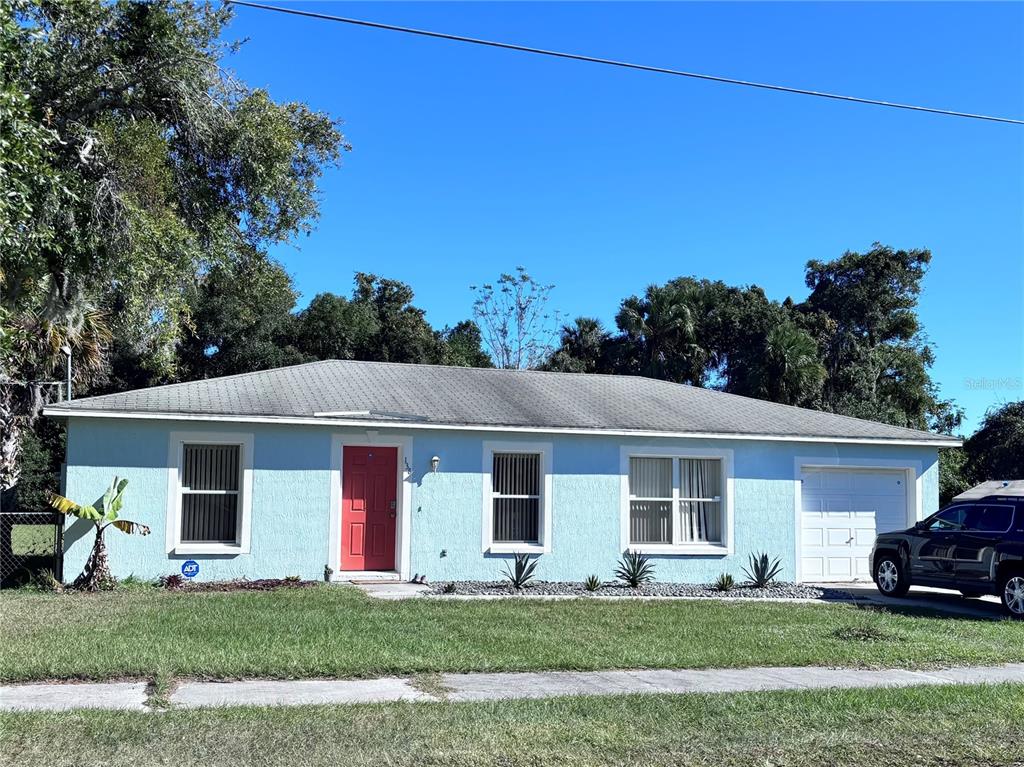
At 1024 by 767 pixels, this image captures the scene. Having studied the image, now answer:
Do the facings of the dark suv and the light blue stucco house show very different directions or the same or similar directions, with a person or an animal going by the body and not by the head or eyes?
very different directions

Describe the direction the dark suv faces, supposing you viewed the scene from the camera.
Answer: facing away from the viewer and to the left of the viewer

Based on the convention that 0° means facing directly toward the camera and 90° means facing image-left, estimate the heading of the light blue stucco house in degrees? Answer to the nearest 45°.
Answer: approximately 0°

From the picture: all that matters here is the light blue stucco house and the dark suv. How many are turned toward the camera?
1

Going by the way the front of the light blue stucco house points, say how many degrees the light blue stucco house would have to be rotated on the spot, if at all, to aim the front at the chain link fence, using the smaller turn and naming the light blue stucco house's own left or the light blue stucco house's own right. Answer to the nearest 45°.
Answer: approximately 90° to the light blue stucco house's own right

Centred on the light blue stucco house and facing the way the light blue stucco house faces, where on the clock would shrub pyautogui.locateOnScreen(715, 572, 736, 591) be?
The shrub is roughly at 11 o'clock from the light blue stucco house.

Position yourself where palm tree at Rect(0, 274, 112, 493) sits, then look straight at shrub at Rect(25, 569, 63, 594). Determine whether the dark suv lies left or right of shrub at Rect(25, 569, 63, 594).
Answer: left
